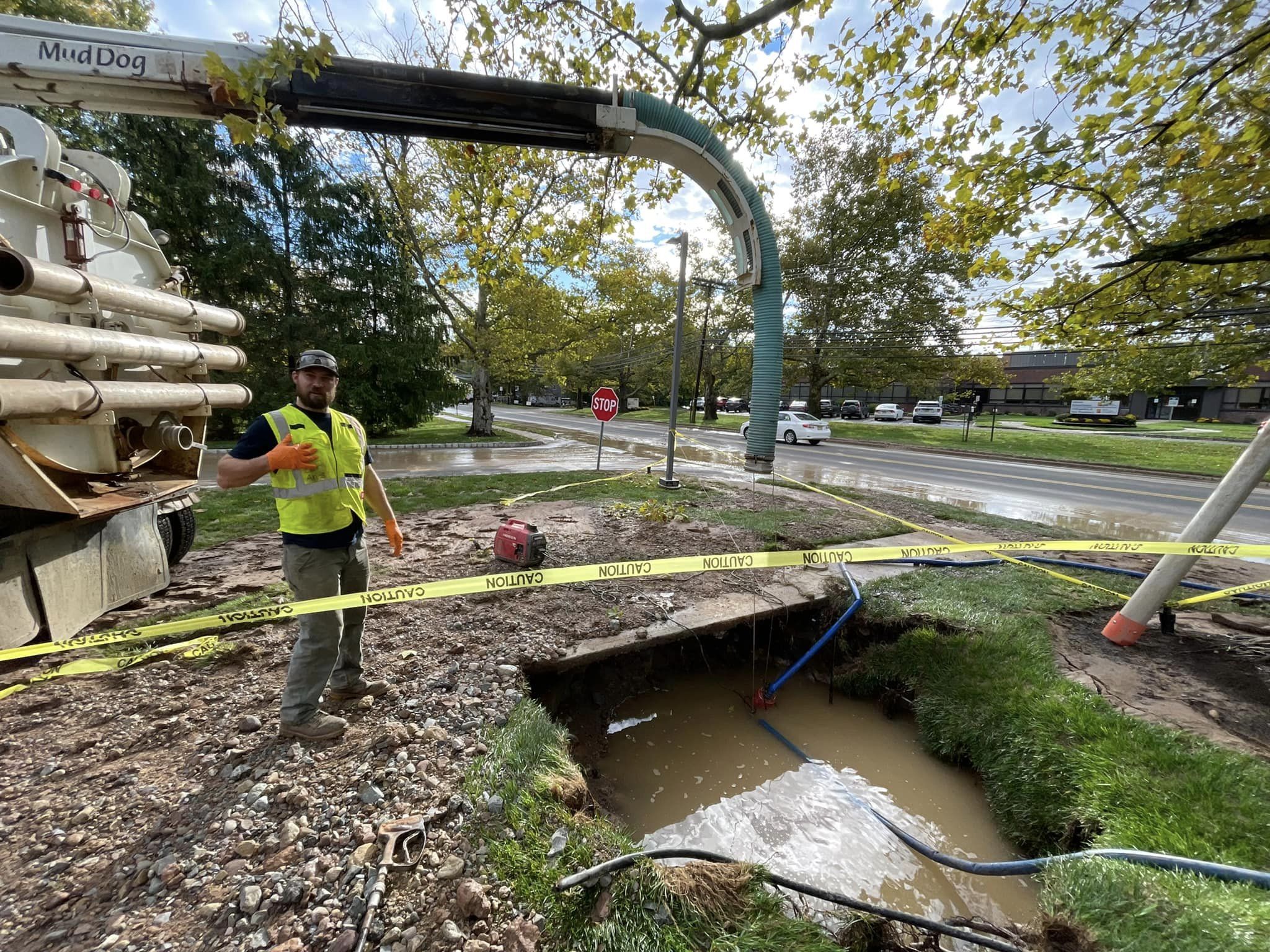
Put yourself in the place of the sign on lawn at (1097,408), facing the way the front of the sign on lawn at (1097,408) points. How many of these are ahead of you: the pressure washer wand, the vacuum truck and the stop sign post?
3

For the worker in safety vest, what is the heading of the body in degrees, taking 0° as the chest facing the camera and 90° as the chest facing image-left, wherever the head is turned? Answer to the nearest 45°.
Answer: approximately 315°

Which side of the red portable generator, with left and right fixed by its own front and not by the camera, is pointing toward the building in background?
left

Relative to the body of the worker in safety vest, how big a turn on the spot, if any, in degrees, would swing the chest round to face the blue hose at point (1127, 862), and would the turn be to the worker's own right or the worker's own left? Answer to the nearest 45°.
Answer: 0° — they already face it

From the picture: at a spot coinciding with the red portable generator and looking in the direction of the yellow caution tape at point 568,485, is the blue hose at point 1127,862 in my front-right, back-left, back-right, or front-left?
back-right

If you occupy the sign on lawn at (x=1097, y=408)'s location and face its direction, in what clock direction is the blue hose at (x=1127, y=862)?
The blue hose is roughly at 12 o'clock from the sign on lawn.

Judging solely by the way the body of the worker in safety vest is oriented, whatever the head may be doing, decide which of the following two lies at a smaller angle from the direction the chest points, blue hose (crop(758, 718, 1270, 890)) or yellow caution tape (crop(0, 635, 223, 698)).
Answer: the blue hose
